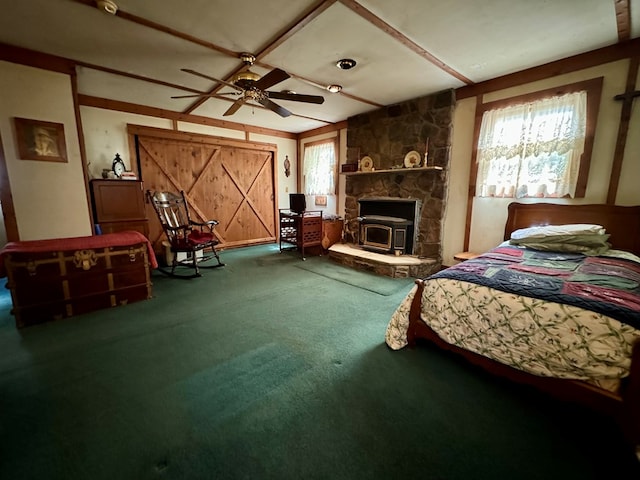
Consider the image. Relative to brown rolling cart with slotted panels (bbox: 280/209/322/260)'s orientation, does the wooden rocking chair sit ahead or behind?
ahead

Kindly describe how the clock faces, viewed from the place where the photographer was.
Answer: facing the viewer and to the right of the viewer

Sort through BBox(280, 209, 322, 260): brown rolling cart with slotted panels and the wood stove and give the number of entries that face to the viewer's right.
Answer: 0

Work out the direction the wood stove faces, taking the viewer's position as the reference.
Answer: facing the viewer and to the left of the viewer

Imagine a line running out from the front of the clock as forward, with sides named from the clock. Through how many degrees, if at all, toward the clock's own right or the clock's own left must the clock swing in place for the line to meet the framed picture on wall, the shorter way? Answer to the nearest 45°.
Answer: approximately 90° to the clock's own right

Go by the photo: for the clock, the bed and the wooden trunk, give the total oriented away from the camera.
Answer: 0

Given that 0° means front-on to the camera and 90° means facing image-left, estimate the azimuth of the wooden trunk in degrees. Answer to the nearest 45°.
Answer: approximately 315°

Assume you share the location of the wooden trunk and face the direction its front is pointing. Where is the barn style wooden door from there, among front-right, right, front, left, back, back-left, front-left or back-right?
left

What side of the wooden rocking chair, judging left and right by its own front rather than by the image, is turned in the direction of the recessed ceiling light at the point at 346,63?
front

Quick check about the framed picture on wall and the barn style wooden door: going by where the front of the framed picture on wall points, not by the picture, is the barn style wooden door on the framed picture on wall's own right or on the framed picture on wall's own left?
on the framed picture on wall's own left

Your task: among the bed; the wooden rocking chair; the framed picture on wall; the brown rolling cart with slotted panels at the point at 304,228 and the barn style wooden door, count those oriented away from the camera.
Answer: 0

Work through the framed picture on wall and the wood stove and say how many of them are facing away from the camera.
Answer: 0

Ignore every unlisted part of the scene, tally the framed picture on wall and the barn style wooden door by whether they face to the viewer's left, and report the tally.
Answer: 0

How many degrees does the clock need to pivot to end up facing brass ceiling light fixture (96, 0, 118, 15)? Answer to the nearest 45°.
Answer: approximately 45° to its right

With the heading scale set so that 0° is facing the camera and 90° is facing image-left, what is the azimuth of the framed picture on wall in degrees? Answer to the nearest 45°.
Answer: approximately 315°
